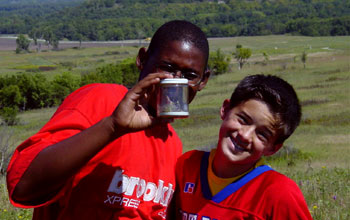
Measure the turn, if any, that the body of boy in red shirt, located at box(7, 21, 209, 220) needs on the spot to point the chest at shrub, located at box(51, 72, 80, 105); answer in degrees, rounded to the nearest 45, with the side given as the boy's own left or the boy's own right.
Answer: approximately 135° to the boy's own left

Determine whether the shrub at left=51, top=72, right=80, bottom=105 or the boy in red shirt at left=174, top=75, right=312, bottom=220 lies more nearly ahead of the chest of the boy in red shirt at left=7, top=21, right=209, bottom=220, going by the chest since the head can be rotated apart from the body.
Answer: the boy in red shirt

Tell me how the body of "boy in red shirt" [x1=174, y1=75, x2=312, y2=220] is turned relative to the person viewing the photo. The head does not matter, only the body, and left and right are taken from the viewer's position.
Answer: facing the viewer and to the left of the viewer

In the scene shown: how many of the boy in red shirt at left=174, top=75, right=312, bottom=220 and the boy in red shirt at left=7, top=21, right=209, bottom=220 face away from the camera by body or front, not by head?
0

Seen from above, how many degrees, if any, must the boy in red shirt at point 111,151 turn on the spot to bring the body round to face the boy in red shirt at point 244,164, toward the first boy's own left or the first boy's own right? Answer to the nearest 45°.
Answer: approximately 45° to the first boy's own left

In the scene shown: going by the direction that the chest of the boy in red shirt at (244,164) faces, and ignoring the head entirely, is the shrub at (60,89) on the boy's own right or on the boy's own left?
on the boy's own right

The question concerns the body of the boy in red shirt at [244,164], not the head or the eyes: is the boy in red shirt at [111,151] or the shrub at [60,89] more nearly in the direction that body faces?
the boy in red shirt

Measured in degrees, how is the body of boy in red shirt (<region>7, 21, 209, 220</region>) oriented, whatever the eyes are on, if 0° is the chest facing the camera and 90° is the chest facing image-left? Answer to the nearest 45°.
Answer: approximately 315°
